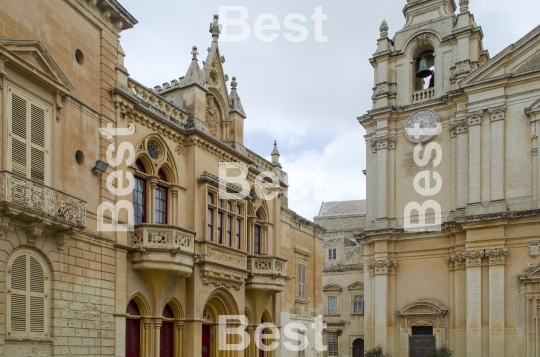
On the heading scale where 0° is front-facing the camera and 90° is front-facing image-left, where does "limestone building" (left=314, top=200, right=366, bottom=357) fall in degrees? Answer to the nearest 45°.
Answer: approximately 0°

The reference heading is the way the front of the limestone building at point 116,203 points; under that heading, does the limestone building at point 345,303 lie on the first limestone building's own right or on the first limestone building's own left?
on the first limestone building's own left

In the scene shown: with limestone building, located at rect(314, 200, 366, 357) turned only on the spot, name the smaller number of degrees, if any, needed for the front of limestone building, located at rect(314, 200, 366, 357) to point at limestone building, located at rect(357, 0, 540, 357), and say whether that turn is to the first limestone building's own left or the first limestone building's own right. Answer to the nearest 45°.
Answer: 0° — it already faces it

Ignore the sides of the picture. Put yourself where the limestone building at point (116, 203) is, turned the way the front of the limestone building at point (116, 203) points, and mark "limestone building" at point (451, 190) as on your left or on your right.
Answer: on your left
